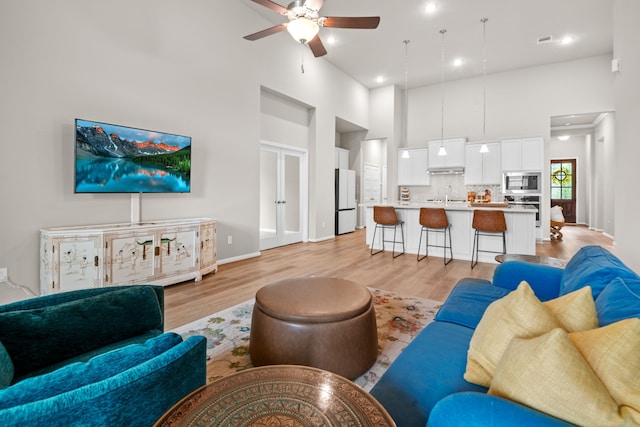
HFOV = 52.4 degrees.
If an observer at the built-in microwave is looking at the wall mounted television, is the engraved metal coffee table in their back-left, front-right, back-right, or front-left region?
front-left

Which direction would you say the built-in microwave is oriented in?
toward the camera

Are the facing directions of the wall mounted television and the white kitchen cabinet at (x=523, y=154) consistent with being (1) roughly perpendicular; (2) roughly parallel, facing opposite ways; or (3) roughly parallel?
roughly perpendicular

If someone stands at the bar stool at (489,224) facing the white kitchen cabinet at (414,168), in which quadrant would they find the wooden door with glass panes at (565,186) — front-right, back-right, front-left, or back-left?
front-right

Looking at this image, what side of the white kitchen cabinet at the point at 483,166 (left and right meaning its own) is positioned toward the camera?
front

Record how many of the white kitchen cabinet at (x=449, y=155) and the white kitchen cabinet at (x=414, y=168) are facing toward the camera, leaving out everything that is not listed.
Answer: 2

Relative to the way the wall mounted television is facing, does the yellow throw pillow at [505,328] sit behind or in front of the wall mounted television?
in front

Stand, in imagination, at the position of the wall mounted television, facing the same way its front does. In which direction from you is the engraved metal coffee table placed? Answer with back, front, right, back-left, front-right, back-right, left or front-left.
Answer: front-right

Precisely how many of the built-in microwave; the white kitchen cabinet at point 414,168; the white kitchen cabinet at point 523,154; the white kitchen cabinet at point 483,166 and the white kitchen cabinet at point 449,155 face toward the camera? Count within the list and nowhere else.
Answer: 5

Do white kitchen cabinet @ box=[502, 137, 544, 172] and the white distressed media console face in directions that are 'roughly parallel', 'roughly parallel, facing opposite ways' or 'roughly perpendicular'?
roughly perpendicular

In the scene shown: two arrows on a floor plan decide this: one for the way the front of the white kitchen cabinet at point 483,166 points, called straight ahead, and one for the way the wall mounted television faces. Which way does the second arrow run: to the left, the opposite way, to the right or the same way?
to the left
